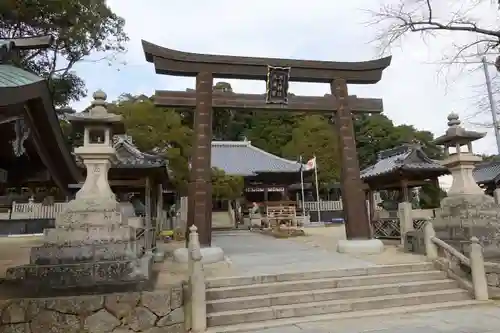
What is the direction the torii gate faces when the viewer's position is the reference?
facing the viewer

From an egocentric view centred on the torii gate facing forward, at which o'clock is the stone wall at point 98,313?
The stone wall is roughly at 1 o'clock from the torii gate.

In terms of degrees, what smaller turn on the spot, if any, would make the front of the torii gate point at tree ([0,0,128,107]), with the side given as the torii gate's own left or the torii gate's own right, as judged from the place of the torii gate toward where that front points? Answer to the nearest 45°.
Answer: approximately 135° to the torii gate's own right

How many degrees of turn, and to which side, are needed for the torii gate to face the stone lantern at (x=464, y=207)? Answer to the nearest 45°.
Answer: approximately 90° to its left

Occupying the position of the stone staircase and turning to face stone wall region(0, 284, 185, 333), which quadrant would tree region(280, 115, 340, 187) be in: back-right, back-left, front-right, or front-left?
back-right

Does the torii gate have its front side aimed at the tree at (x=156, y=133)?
no

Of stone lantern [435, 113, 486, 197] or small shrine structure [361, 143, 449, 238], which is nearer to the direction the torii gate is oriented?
the stone lantern

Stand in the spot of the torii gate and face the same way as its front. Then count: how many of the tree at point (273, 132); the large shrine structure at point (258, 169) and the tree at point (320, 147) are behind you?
3

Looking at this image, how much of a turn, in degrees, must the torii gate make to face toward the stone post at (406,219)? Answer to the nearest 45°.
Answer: approximately 135° to its left

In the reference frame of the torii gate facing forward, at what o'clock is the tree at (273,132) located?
The tree is roughly at 6 o'clock from the torii gate.

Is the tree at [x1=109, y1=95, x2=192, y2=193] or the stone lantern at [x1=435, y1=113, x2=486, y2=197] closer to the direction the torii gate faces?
the stone lantern

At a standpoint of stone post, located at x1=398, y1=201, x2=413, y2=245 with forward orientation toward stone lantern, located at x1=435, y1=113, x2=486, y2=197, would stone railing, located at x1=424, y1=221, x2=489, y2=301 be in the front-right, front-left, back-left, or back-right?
front-right

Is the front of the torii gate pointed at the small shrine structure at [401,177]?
no

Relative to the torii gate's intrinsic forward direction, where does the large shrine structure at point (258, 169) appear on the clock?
The large shrine structure is roughly at 6 o'clock from the torii gate.

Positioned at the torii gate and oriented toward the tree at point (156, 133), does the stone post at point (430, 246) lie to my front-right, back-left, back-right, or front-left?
back-right
